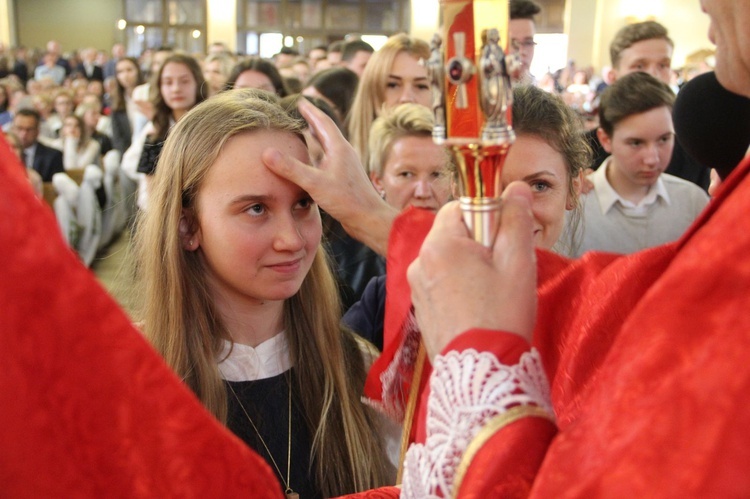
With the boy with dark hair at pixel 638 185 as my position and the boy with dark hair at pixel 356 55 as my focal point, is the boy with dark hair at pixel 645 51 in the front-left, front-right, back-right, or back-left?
front-right

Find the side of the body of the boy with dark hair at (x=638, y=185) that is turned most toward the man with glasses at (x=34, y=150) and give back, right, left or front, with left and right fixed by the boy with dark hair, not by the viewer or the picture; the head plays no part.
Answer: back

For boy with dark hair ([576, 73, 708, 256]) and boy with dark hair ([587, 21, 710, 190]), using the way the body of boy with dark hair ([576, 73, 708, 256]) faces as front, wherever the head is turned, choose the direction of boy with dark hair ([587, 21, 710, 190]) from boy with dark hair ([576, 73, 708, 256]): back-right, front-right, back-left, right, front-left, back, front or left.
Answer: back-left

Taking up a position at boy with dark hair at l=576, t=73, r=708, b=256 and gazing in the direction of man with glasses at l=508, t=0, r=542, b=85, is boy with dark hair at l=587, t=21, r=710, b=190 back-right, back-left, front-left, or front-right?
front-right

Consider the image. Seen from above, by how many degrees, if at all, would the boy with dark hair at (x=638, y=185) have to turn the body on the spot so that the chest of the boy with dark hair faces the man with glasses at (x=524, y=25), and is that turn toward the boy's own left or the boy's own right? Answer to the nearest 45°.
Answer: approximately 180°

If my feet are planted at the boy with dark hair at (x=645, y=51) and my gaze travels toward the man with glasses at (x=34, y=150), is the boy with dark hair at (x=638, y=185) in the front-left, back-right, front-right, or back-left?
back-left
